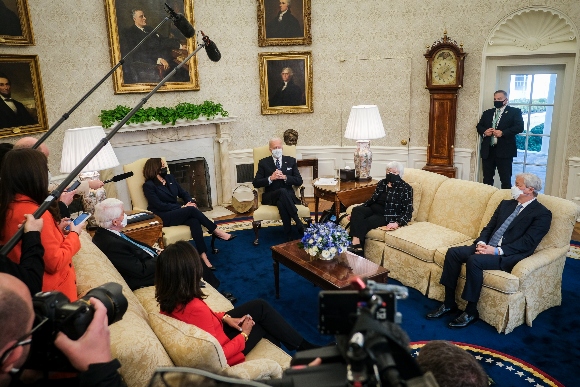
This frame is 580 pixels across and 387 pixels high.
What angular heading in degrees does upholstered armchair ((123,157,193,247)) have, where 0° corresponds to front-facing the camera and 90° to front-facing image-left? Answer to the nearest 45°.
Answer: approximately 315°

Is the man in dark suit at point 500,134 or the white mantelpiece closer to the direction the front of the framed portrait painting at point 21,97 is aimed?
the man in dark suit

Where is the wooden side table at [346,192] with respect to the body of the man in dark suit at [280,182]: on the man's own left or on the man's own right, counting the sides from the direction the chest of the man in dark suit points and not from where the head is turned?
on the man's own left

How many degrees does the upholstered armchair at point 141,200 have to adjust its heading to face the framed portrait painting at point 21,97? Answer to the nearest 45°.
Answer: approximately 180°

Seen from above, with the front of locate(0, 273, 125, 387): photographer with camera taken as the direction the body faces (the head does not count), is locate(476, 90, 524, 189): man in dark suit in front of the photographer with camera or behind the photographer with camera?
in front

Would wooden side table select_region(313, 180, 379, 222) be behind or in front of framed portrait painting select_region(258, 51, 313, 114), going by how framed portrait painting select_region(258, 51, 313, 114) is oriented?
in front

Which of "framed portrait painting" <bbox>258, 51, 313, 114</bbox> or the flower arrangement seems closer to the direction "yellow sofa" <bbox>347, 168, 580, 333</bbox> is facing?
the flower arrangement

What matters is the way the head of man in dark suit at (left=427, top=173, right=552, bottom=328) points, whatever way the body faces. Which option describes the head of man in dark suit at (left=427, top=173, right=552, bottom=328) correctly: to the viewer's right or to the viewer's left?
to the viewer's left

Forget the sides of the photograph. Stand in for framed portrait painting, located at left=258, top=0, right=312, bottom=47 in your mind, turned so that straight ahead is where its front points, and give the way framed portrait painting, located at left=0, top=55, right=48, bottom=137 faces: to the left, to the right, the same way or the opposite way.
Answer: to the left

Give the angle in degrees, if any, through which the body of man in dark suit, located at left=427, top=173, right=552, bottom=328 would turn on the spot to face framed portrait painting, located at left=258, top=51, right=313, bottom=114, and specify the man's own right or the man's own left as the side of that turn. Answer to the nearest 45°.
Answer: approximately 90° to the man's own right

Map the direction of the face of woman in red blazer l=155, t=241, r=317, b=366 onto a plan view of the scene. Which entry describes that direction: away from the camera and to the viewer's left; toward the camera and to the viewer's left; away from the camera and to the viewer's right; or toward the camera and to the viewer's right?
away from the camera and to the viewer's right

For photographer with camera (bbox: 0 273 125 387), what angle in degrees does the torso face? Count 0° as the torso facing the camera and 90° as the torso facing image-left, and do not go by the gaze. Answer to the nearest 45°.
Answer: approximately 225°

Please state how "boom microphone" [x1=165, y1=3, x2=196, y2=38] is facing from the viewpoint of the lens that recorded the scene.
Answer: facing to the right of the viewer

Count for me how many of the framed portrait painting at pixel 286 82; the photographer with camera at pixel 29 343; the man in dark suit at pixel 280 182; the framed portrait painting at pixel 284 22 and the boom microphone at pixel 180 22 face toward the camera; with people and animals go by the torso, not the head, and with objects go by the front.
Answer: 3

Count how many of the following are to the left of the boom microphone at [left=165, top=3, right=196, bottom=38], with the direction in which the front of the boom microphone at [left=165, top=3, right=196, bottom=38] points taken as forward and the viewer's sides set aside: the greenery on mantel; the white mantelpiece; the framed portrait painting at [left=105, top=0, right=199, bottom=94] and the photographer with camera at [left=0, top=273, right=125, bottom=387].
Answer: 3
